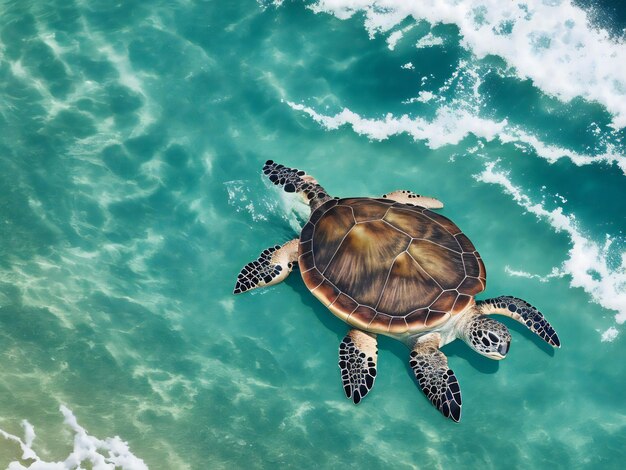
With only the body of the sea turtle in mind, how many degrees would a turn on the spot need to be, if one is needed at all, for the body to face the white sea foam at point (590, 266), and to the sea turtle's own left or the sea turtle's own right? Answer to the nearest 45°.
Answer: approximately 45° to the sea turtle's own left

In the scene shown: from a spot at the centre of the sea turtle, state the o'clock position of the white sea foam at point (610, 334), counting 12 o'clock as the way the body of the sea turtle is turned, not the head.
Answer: The white sea foam is roughly at 10 o'clock from the sea turtle.

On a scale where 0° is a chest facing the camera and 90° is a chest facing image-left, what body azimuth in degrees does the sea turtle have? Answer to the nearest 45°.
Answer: approximately 315°
